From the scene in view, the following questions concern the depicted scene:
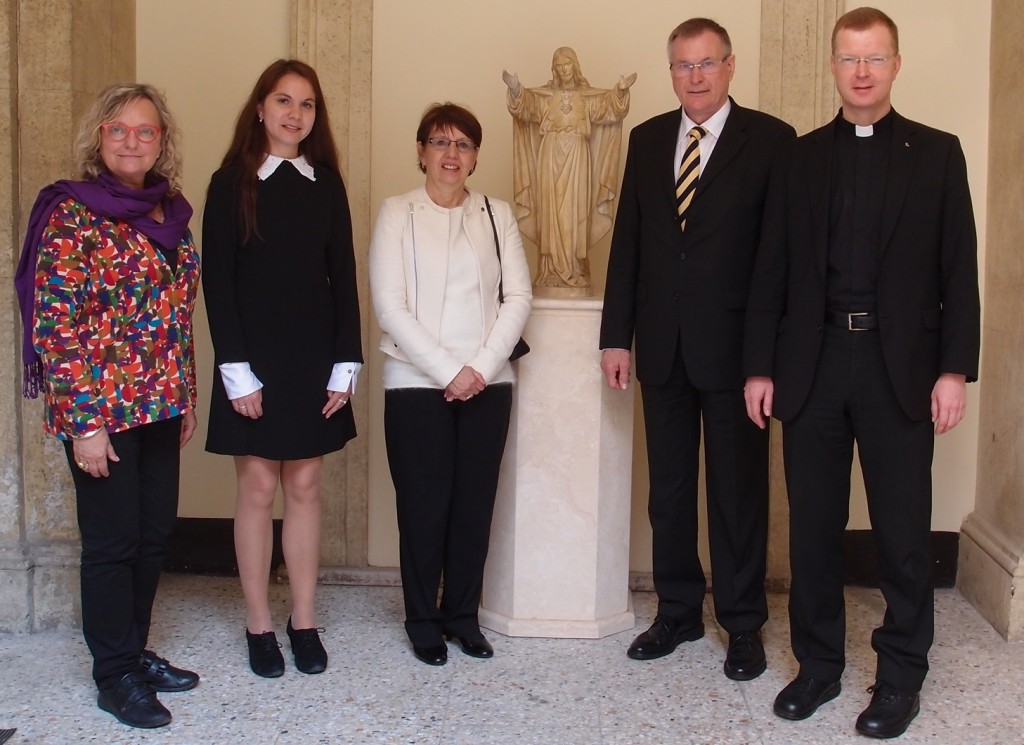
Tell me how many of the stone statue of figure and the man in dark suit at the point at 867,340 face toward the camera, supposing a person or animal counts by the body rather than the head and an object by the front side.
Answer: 2

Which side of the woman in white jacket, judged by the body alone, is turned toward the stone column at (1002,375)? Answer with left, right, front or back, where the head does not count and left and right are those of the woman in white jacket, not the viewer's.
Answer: left

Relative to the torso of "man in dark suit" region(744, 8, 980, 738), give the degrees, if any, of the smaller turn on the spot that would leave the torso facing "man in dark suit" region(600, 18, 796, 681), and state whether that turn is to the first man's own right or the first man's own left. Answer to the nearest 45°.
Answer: approximately 135° to the first man's own right

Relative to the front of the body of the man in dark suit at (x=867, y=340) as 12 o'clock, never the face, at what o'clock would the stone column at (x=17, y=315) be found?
The stone column is roughly at 3 o'clock from the man in dark suit.

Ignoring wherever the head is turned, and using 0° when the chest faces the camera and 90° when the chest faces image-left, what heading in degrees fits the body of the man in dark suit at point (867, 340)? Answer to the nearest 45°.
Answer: approximately 0°

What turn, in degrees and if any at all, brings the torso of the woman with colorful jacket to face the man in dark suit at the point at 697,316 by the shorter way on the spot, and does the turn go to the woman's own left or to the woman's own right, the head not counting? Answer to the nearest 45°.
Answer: approximately 45° to the woman's own left

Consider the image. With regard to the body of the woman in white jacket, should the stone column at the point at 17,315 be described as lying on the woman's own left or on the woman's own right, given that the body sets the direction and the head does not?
on the woman's own right

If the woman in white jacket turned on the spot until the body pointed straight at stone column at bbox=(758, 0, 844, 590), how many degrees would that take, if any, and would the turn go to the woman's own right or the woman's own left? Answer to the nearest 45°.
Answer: approximately 135° to the woman's own left

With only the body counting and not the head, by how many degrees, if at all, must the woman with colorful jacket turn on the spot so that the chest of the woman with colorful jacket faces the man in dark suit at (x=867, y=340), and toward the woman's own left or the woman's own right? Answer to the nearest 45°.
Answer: approximately 45° to the woman's own left

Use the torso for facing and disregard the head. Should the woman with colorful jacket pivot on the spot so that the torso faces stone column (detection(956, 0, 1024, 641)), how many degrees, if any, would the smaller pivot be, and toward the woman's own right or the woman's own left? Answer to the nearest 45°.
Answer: approximately 45° to the woman's own left
